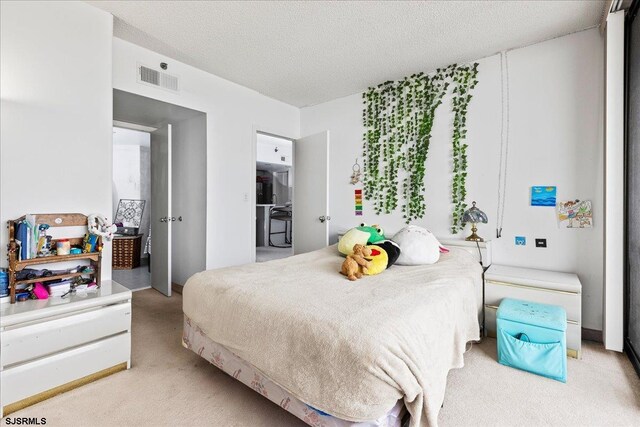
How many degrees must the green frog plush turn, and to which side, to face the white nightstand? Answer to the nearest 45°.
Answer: approximately 135° to its left

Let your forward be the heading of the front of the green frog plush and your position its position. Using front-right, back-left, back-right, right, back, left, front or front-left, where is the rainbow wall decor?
back-right

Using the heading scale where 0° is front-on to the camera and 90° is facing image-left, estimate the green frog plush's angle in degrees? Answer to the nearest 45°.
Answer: approximately 45°

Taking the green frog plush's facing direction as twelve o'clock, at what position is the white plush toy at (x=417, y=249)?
The white plush toy is roughly at 8 o'clock from the green frog plush.

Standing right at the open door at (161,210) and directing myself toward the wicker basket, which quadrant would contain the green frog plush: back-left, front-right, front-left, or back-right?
back-right

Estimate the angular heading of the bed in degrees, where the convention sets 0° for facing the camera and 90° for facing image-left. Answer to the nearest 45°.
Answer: approximately 45°

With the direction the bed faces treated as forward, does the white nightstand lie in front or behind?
behind

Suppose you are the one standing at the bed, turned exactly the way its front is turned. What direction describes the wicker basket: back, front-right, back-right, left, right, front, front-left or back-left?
right

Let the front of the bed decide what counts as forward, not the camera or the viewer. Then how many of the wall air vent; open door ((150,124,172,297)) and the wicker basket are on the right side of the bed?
3

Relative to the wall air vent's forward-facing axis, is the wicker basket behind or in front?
behind

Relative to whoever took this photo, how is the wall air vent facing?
facing the viewer and to the right of the viewer
